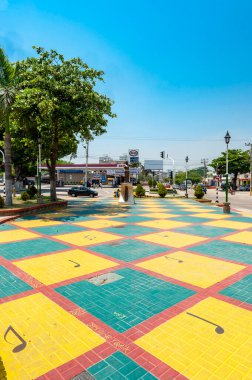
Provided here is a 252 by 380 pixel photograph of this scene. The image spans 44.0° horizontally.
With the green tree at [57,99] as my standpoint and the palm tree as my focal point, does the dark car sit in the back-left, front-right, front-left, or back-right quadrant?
back-right

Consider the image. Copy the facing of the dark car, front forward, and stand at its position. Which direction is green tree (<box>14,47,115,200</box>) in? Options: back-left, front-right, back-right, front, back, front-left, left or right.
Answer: right

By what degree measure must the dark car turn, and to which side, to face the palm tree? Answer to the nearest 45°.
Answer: approximately 90° to its right
